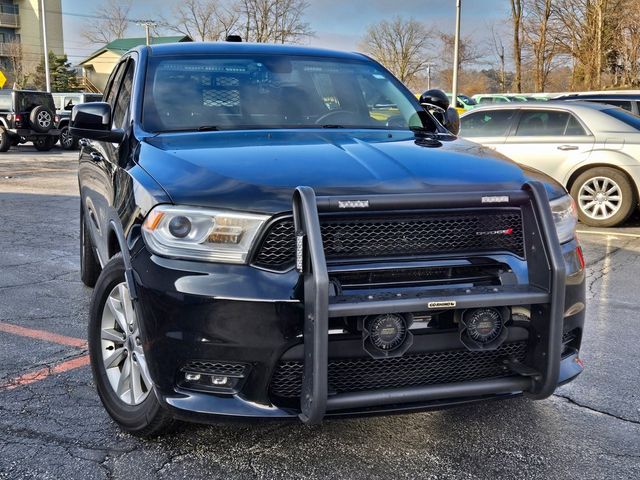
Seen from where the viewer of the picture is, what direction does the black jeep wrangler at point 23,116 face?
facing away from the viewer and to the left of the viewer

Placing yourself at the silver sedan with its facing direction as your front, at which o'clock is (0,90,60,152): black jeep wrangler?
The black jeep wrangler is roughly at 1 o'clock from the silver sedan.

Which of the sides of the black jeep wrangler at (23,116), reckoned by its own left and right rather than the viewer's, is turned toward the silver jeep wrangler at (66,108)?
right

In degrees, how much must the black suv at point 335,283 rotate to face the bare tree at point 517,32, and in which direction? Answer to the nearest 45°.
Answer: approximately 135° to its left

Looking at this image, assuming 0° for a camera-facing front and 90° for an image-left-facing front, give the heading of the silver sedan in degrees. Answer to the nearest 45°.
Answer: approximately 90°

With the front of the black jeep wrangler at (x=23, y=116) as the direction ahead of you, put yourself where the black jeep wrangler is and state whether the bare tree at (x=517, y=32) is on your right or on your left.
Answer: on your right

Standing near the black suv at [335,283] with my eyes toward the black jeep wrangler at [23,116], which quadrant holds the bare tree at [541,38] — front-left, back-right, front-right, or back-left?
front-right

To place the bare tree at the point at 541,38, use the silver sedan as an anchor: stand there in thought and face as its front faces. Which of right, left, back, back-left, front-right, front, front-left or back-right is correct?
right

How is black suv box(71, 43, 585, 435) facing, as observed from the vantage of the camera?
facing the viewer and to the right of the viewer

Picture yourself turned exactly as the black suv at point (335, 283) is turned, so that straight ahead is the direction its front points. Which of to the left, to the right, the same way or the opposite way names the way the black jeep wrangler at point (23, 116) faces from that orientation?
the opposite way

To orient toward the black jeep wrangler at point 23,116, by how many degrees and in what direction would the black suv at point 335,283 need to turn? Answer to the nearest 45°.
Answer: approximately 180°

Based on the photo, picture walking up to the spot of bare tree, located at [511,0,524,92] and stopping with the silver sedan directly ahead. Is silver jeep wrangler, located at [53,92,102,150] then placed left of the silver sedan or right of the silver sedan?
right
